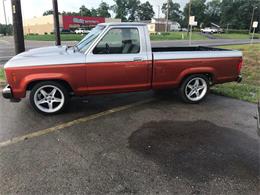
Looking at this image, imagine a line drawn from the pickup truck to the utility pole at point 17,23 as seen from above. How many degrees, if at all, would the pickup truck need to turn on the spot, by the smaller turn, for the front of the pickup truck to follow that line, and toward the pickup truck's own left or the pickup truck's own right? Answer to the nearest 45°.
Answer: approximately 45° to the pickup truck's own right

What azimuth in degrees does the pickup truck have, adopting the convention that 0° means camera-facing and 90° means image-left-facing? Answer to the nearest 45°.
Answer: approximately 90°
